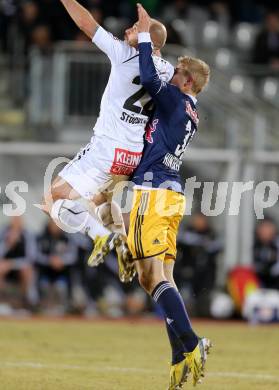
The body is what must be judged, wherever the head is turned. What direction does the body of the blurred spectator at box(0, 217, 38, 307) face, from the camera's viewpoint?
toward the camera

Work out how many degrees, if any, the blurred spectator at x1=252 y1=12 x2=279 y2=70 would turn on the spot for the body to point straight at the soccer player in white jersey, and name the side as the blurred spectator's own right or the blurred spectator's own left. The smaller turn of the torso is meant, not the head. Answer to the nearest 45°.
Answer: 0° — they already face them

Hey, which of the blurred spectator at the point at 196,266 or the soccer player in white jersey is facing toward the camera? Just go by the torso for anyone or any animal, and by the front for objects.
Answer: the blurred spectator

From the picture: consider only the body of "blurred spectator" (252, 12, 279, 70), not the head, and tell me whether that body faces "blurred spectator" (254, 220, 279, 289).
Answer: yes

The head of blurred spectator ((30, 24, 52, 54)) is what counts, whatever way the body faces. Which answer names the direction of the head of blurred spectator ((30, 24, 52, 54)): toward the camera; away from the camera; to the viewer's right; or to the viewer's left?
toward the camera

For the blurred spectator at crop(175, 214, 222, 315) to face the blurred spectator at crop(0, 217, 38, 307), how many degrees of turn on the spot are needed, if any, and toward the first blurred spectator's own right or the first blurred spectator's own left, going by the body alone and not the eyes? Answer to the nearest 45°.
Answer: approximately 90° to the first blurred spectator's own right

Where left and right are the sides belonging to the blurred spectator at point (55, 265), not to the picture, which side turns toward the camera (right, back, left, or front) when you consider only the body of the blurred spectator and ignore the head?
front

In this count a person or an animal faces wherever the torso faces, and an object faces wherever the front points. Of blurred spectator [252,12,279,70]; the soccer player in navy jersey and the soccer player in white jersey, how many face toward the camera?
1

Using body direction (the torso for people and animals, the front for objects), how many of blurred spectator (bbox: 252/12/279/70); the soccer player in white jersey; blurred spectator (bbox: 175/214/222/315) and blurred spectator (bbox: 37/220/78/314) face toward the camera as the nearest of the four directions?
3

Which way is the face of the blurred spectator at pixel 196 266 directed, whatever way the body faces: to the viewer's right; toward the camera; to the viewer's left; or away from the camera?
toward the camera

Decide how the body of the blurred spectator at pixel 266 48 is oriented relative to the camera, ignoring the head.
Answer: toward the camera

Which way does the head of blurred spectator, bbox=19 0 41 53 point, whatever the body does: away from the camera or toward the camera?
toward the camera

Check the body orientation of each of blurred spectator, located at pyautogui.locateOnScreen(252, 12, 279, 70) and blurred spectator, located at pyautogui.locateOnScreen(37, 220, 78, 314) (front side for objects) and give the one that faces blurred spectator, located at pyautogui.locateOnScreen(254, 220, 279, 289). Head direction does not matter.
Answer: blurred spectator, located at pyautogui.locateOnScreen(252, 12, 279, 70)

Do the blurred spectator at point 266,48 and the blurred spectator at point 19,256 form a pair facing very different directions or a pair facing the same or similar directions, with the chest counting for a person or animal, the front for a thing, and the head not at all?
same or similar directions

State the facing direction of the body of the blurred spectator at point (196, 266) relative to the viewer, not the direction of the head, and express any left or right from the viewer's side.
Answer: facing the viewer

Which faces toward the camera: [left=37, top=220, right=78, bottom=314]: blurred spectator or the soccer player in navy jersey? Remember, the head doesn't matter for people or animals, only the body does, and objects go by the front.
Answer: the blurred spectator

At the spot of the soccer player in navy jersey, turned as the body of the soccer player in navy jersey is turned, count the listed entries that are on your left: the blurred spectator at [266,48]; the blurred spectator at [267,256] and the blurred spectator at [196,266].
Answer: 0

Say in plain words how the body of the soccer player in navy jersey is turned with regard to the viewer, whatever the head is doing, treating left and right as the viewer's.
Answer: facing away from the viewer and to the left of the viewer
